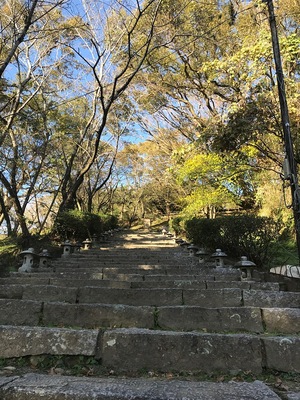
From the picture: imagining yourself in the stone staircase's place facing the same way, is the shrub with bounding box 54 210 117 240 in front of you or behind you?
behind

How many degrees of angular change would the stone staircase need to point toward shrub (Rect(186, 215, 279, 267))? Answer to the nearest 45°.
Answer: approximately 135° to its left

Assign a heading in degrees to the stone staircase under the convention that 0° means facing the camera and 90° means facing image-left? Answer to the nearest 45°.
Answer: approximately 0°
